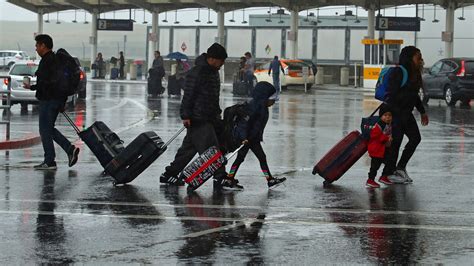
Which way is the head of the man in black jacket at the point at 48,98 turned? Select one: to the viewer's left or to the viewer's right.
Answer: to the viewer's left

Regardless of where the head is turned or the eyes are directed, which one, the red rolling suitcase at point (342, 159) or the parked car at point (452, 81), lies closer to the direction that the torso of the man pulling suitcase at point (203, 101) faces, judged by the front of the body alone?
the red rolling suitcase

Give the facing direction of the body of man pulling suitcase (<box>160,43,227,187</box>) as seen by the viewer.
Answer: to the viewer's right

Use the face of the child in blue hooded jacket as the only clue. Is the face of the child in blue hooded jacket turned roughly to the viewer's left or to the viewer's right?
to the viewer's right

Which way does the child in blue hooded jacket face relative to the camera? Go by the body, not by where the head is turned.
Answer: to the viewer's right

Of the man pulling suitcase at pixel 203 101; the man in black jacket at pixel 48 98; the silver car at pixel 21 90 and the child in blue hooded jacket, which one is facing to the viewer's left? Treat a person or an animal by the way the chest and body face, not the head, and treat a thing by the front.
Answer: the man in black jacket

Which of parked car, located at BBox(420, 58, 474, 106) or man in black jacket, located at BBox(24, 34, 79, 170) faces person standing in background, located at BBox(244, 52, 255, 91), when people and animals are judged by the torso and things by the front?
the parked car

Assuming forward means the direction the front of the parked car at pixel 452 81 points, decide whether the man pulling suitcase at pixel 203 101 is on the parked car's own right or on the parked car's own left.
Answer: on the parked car's own left
